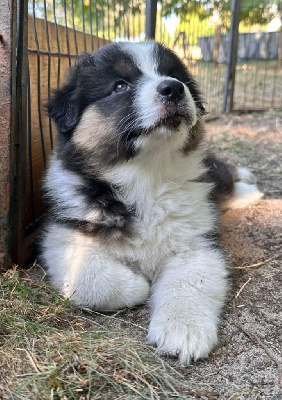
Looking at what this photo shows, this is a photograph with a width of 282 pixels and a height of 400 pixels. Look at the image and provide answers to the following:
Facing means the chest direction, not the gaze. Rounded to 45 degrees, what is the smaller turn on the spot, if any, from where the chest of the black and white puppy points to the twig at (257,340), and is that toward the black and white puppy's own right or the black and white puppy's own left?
approximately 45° to the black and white puppy's own left

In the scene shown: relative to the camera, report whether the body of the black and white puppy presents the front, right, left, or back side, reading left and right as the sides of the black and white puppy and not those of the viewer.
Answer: front

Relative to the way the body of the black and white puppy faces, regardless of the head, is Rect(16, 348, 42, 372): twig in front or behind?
in front
